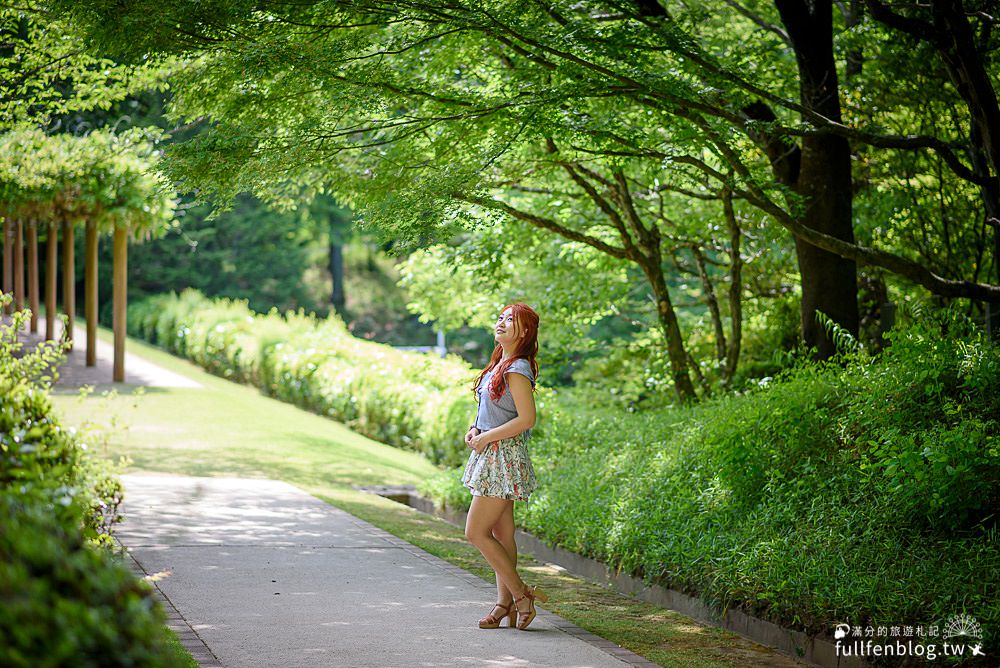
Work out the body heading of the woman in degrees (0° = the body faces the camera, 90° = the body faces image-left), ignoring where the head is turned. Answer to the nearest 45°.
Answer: approximately 90°

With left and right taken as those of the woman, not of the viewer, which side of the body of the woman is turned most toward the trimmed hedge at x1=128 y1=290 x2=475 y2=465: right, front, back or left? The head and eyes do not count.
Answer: right

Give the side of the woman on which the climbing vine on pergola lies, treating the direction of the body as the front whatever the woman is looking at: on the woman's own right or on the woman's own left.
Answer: on the woman's own right

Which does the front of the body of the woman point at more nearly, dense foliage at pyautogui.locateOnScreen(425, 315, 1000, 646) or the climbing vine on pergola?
the climbing vine on pergola

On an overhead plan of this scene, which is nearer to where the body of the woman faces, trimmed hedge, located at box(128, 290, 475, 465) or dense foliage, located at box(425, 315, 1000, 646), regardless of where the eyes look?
the trimmed hedge
